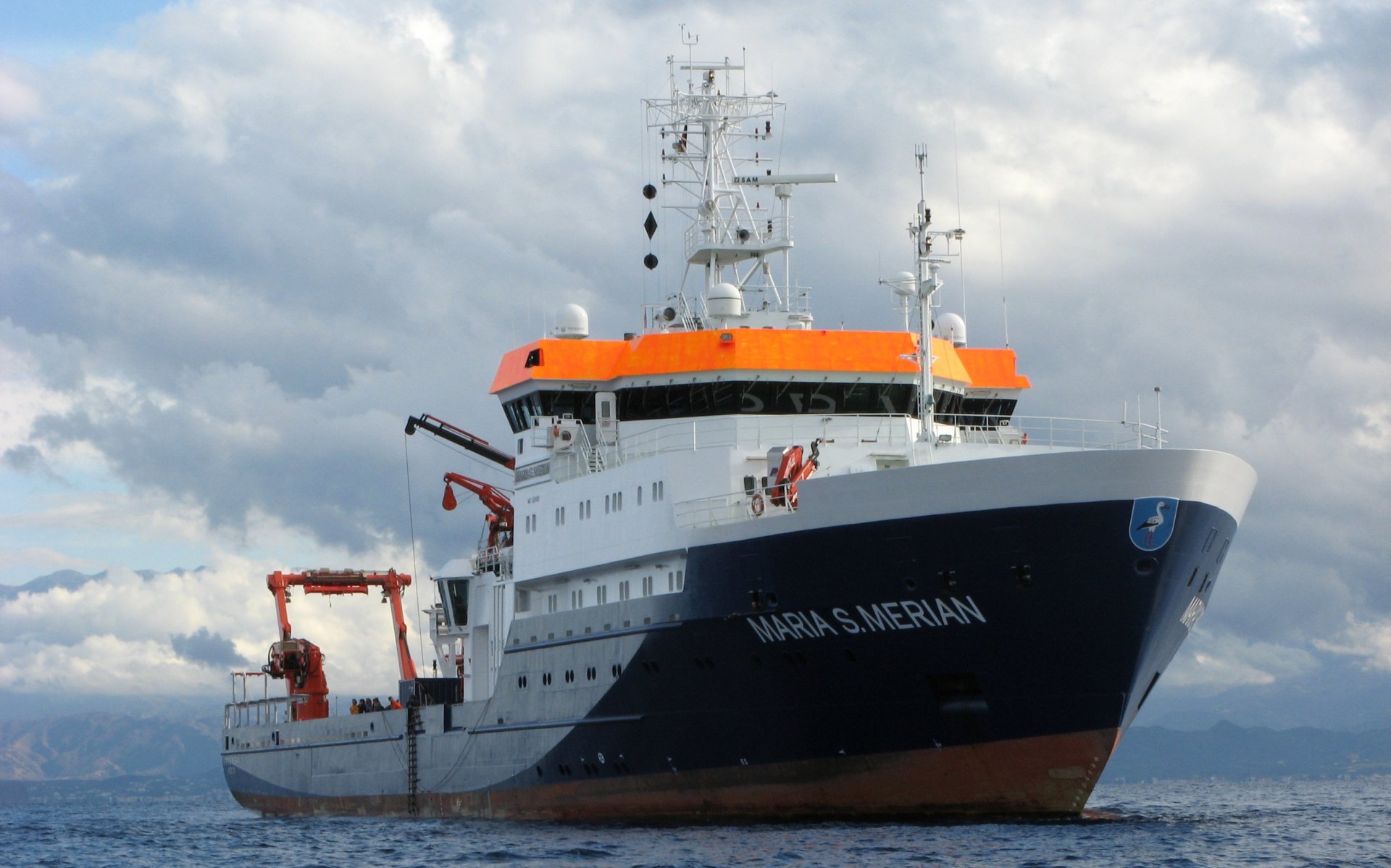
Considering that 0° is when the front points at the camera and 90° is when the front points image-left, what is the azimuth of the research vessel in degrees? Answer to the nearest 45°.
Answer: approximately 315°
